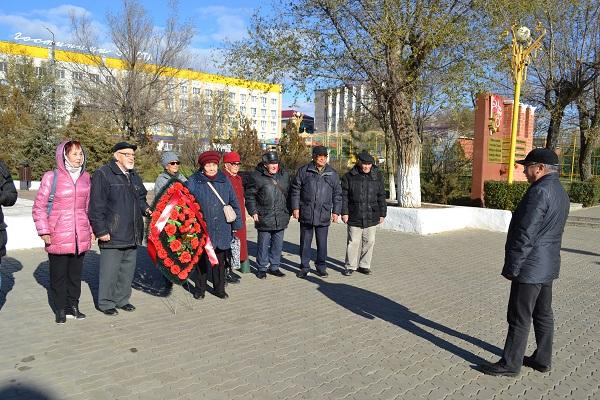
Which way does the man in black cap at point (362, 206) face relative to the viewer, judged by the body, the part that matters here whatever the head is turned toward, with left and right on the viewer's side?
facing the viewer

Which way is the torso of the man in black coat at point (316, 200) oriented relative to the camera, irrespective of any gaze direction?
toward the camera

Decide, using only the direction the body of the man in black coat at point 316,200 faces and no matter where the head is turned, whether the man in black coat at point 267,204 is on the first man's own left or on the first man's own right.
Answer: on the first man's own right

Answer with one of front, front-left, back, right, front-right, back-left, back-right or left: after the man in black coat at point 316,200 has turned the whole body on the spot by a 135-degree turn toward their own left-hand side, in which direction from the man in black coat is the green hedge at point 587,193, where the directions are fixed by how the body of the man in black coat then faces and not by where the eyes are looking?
front

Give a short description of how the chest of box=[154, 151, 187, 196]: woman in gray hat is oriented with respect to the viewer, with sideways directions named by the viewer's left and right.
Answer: facing the viewer and to the right of the viewer

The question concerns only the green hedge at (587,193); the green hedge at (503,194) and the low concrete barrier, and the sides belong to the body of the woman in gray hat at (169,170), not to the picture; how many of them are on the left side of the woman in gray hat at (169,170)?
3

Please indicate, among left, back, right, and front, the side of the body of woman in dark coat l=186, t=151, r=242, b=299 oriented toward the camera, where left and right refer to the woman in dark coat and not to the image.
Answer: front

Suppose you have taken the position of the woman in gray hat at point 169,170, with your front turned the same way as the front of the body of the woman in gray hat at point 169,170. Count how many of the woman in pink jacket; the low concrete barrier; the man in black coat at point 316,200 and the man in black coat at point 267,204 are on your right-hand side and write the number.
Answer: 1

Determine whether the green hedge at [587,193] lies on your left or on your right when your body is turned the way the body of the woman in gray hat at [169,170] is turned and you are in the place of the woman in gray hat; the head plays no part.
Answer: on your left

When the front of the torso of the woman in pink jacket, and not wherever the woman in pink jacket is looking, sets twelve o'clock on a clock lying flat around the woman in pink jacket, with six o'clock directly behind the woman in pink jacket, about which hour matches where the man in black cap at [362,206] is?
The man in black cap is roughly at 10 o'clock from the woman in pink jacket.

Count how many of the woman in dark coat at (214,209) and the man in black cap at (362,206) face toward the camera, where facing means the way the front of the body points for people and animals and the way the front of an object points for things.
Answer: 2

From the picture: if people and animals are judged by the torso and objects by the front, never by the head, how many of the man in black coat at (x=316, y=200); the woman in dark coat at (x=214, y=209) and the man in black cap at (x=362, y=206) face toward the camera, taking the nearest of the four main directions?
3

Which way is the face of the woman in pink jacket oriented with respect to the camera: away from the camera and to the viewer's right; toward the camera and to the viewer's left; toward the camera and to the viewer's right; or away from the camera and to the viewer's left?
toward the camera and to the viewer's right
